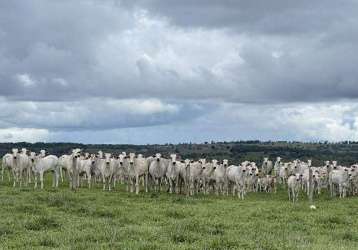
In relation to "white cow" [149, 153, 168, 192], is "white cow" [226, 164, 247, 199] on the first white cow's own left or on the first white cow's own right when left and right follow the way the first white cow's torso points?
on the first white cow's own left

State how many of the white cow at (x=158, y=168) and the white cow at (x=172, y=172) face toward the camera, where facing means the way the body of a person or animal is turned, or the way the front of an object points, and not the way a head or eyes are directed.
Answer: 2

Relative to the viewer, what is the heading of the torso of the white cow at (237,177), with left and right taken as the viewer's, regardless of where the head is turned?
facing the viewer and to the right of the viewer

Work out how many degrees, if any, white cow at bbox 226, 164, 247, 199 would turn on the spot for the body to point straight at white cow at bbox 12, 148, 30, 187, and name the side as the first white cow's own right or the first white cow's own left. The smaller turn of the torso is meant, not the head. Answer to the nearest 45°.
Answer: approximately 135° to the first white cow's own right

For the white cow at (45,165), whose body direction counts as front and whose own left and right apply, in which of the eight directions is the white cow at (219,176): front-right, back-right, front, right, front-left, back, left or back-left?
back-left

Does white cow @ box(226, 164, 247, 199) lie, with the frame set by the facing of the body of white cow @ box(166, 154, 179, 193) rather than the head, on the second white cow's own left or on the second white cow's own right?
on the second white cow's own left

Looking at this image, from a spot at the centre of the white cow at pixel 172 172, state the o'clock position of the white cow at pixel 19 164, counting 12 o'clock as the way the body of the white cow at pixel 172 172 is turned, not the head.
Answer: the white cow at pixel 19 164 is roughly at 3 o'clock from the white cow at pixel 172 172.

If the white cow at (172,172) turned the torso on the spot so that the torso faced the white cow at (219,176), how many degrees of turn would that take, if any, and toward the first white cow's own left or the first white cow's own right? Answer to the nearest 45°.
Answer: approximately 135° to the first white cow's own left

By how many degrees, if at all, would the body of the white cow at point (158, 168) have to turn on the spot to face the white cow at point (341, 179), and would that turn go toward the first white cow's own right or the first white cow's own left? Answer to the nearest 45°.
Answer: approximately 90° to the first white cow's own left

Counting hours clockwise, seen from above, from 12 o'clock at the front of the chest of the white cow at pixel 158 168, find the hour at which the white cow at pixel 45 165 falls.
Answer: the white cow at pixel 45 165 is roughly at 3 o'clock from the white cow at pixel 158 168.
